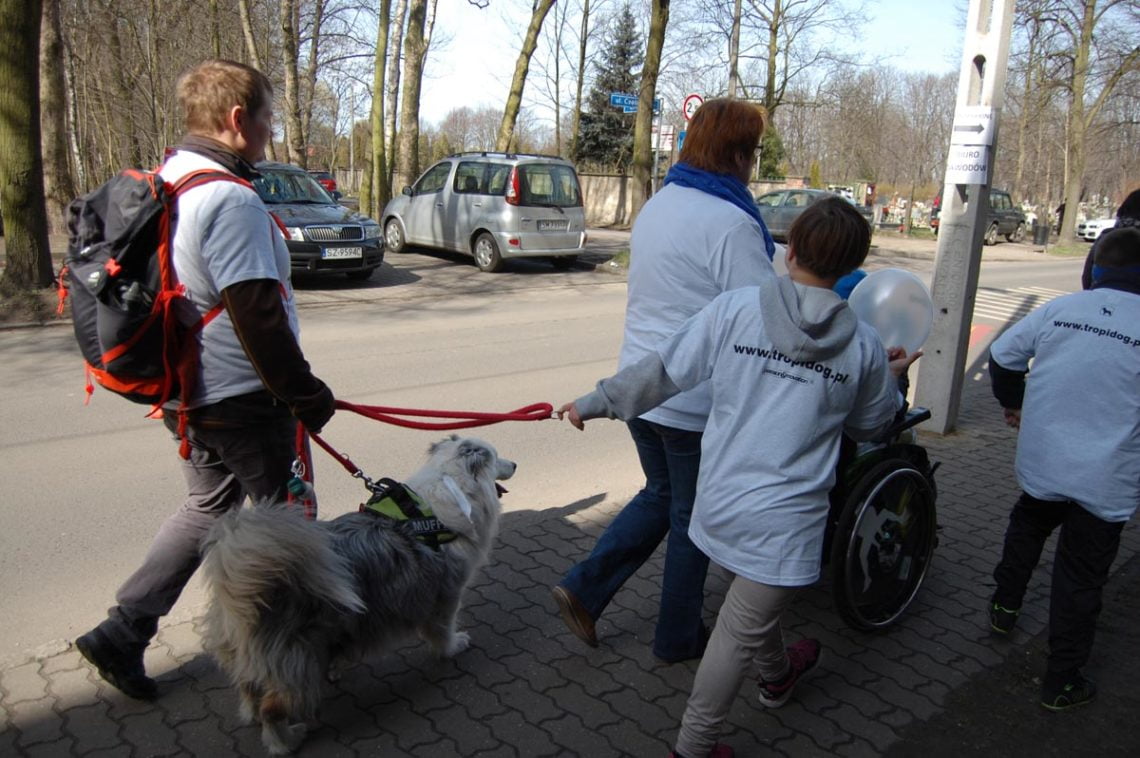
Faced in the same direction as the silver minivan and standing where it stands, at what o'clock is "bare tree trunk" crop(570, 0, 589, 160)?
The bare tree trunk is roughly at 2 o'clock from the silver minivan.

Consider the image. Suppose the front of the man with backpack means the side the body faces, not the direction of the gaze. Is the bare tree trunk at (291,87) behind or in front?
in front

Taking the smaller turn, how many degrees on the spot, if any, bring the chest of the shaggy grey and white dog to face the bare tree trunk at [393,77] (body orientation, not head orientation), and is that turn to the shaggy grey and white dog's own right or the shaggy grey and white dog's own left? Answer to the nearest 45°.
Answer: approximately 45° to the shaggy grey and white dog's own left

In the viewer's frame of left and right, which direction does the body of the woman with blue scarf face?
facing away from the viewer and to the right of the viewer

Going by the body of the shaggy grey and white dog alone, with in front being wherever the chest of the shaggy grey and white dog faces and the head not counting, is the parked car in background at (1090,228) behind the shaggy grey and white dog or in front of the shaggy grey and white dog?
in front

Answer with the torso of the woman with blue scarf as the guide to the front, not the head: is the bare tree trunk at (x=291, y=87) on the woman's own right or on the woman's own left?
on the woman's own left

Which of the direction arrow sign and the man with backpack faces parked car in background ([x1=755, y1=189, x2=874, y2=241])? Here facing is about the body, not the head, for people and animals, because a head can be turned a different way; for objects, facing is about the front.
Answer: the man with backpack

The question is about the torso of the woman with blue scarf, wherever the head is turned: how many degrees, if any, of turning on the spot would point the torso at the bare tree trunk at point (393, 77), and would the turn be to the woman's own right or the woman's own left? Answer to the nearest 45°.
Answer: approximately 45° to the woman's own left

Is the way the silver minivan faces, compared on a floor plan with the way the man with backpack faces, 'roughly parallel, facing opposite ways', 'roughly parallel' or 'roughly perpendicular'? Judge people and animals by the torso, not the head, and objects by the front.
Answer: roughly perpendicular

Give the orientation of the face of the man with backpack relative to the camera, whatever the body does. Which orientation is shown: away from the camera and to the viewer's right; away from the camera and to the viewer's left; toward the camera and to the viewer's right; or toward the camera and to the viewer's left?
away from the camera and to the viewer's right
